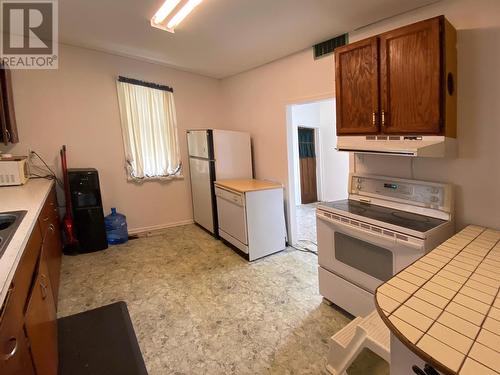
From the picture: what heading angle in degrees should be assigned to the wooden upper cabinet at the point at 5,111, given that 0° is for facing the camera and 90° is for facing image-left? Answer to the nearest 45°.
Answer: approximately 270°

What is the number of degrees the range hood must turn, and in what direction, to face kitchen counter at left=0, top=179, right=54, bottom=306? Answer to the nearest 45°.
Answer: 0° — it already faces it

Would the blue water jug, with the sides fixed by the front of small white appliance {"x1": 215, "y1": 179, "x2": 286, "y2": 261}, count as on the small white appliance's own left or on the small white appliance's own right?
on the small white appliance's own right

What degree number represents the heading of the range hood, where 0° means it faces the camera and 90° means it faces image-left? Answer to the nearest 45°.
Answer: approximately 45°

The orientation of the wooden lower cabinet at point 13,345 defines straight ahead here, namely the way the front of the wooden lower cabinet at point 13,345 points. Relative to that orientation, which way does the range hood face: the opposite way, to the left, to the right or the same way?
the opposite way

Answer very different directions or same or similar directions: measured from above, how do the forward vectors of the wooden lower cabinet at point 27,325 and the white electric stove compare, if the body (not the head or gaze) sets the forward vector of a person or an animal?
very different directions

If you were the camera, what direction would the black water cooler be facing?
facing the viewer

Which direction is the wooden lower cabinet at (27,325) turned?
to the viewer's right

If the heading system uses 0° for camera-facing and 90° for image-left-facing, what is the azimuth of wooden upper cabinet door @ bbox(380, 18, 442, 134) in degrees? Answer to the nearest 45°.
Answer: approximately 45°

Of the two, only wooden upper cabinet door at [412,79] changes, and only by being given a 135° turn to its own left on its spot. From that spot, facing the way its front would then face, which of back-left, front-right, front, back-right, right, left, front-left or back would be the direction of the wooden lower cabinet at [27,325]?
back-right

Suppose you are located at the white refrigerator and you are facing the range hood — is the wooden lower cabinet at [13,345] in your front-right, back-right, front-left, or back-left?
front-right

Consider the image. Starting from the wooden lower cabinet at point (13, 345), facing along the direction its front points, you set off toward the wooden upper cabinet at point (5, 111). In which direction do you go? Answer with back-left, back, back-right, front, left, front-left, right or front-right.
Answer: left

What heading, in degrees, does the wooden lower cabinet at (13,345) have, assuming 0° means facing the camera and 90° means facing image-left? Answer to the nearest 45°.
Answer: approximately 270°

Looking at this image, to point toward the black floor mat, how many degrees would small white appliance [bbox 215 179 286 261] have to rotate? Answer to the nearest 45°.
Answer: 0° — it already faces it

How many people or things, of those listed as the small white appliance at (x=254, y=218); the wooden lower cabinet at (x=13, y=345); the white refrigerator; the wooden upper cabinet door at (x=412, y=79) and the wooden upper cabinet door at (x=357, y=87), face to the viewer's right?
1
